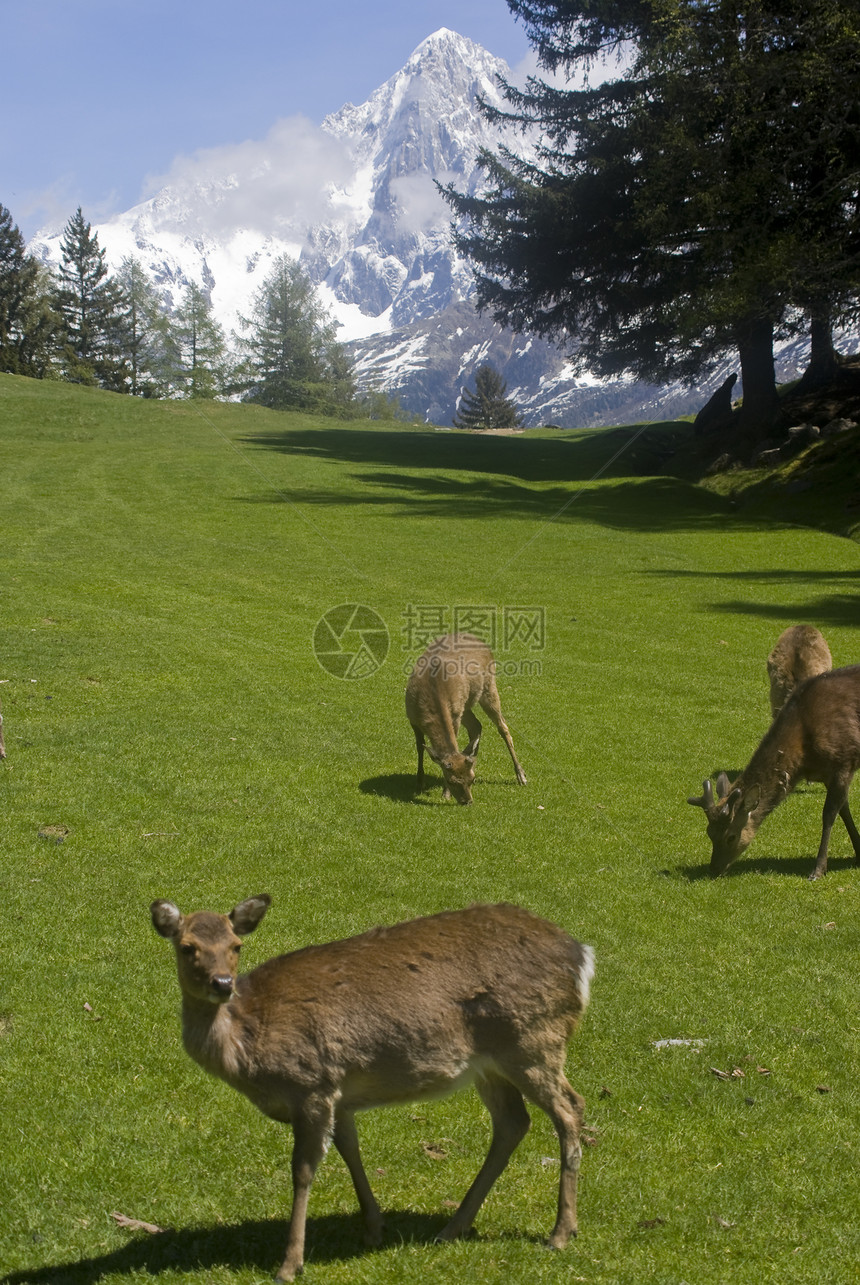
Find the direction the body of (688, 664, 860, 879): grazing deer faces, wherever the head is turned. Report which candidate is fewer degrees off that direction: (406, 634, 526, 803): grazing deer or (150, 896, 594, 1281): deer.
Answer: the grazing deer

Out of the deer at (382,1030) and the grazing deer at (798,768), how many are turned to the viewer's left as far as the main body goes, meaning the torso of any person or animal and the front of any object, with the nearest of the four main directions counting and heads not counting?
2

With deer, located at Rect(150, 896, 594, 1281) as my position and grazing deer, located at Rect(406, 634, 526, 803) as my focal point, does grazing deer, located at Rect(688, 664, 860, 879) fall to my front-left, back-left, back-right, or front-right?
front-right

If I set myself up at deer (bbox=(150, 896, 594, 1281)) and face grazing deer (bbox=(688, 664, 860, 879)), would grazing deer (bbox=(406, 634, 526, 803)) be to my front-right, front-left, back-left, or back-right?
front-left

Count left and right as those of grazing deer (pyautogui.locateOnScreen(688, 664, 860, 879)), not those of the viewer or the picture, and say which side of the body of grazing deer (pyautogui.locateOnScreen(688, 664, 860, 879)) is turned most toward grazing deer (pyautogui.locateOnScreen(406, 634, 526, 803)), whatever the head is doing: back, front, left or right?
front

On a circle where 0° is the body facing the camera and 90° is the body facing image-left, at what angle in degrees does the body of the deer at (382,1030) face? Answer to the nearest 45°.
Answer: approximately 90°

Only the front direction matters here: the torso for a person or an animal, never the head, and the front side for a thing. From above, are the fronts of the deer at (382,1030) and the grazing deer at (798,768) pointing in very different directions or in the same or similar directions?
same or similar directions

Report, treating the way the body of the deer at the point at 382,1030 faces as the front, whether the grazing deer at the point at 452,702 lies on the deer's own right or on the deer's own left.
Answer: on the deer's own right

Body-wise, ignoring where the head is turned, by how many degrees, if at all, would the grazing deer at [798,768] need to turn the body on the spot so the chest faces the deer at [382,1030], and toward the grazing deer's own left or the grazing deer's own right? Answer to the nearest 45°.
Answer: approximately 90° to the grazing deer's own left

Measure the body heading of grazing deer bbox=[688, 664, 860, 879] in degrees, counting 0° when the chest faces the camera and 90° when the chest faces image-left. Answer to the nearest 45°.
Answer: approximately 90°
